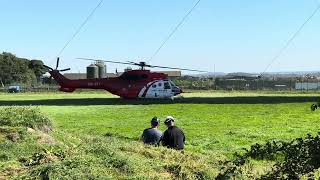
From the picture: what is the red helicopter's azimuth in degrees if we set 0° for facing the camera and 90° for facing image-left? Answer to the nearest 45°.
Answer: approximately 270°

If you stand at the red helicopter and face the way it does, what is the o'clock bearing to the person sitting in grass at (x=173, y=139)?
The person sitting in grass is roughly at 3 o'clock from the red helicopter.
